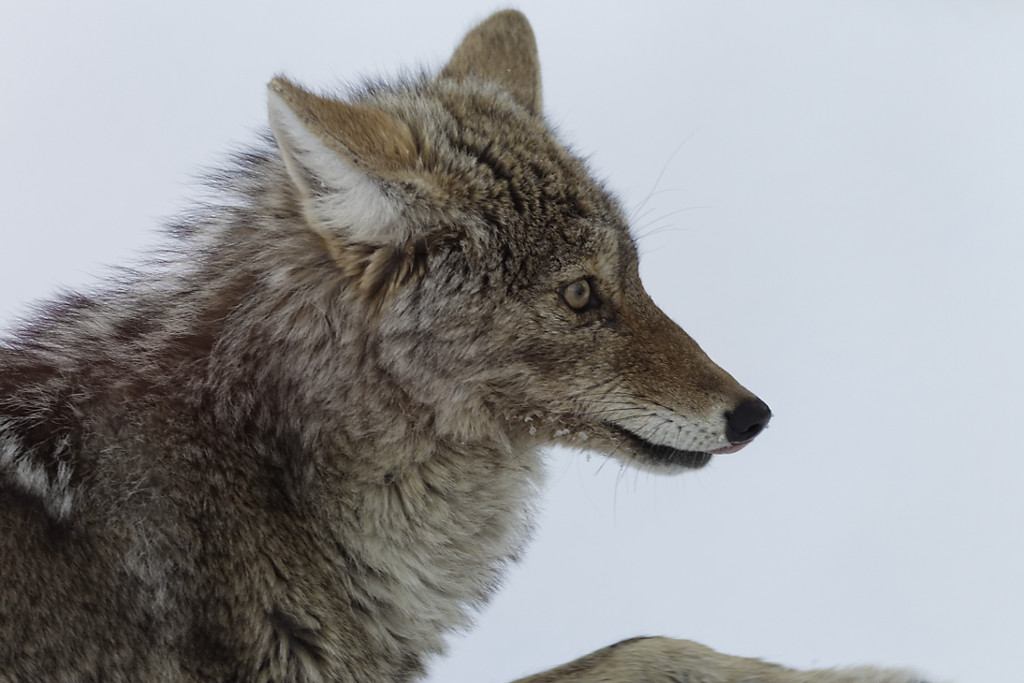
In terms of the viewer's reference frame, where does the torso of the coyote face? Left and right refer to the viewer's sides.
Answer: facing to the right of the viewer
